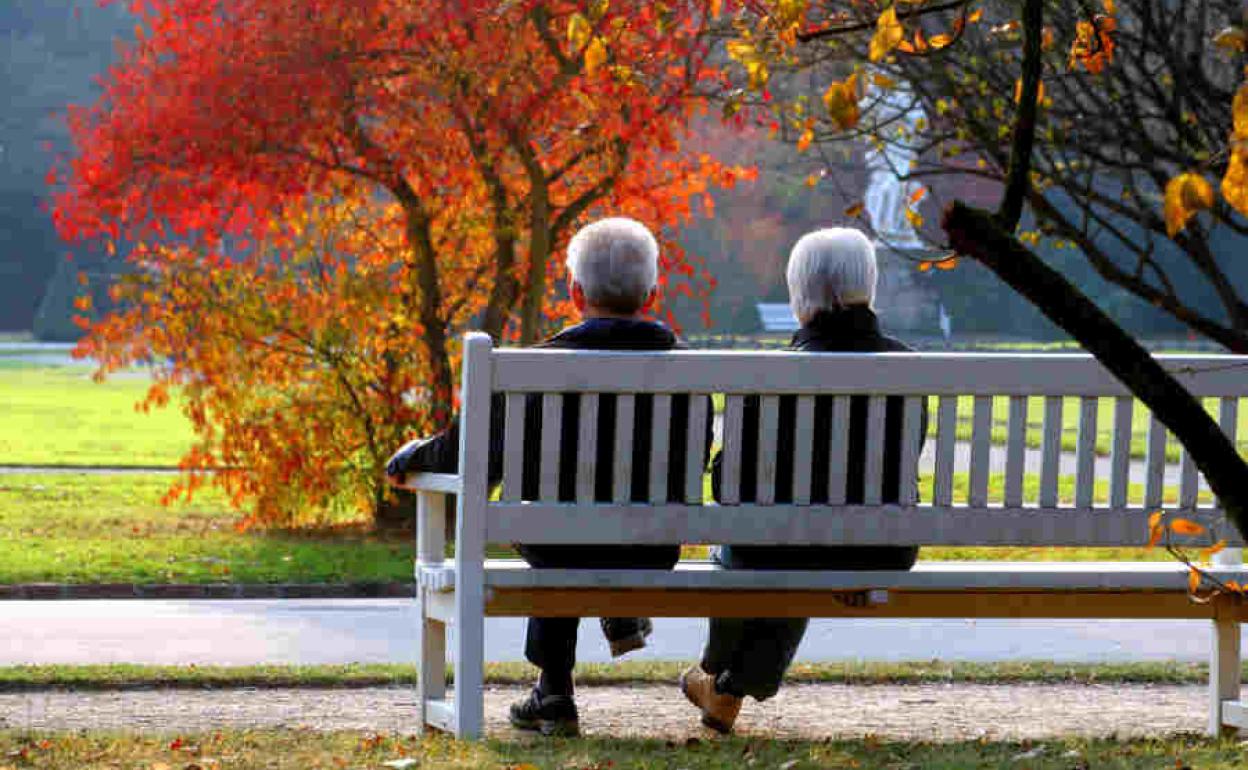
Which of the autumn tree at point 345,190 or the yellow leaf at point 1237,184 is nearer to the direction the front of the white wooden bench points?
the autumn tree

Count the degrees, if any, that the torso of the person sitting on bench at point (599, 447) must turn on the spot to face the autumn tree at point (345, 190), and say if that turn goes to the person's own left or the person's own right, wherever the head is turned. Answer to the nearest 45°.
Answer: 0° — they already face it

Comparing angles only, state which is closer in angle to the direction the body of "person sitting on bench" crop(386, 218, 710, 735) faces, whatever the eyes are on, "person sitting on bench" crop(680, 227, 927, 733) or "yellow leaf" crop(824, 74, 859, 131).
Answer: the person sitting on bench

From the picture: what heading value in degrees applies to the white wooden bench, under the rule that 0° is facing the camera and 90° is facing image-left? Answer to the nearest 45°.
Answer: approximately 180°

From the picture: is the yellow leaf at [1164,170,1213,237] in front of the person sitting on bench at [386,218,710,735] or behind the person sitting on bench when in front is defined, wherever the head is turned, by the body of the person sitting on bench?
behind

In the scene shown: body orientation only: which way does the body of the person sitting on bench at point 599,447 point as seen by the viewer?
away from the camera

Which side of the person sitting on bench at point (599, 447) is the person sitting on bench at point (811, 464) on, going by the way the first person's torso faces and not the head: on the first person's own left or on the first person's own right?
on the first person's own right
